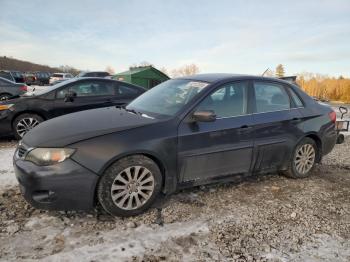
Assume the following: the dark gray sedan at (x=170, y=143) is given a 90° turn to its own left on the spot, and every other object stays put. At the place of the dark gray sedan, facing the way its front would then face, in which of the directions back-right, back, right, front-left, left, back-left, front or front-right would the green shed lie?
back-left

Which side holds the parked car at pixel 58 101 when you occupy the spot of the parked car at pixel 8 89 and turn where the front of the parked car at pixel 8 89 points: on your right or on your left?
on your left

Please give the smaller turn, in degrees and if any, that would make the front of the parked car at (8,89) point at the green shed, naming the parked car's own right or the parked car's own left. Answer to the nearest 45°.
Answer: approximately 135° to the parked car's own right

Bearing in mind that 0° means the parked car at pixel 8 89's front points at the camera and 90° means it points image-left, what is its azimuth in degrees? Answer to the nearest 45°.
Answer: approximately 90°

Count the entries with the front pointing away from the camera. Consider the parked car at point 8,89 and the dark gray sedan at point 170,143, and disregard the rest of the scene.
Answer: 0

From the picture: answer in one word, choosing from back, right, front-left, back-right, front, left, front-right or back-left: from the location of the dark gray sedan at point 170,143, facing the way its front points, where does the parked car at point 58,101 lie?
right

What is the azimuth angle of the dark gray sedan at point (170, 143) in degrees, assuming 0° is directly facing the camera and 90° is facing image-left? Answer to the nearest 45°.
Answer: approximately 45°
